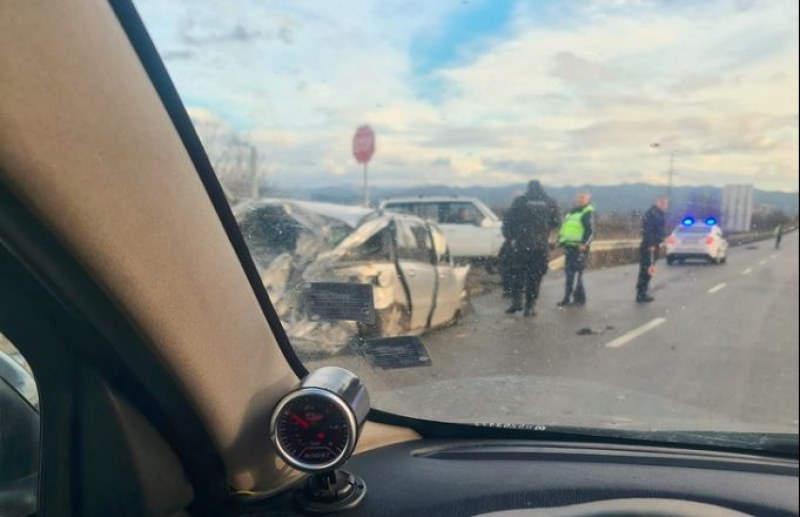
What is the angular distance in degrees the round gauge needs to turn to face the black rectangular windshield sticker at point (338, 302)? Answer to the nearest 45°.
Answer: approximately 135° to its right

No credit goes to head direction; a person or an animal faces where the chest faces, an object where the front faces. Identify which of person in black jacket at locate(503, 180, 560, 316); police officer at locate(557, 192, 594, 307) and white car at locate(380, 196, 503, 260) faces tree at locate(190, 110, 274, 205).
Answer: the police officer

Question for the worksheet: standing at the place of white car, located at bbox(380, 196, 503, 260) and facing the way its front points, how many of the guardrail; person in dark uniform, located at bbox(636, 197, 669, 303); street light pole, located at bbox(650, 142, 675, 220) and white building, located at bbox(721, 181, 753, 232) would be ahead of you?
4

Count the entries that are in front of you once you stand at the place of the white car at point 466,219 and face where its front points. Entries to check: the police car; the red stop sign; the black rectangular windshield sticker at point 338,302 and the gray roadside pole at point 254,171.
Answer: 1

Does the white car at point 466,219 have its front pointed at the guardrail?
yes

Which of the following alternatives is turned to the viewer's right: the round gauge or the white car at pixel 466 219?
the white car

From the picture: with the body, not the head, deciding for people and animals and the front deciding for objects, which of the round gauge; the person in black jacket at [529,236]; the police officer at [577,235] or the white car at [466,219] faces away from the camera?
the person in black jacket

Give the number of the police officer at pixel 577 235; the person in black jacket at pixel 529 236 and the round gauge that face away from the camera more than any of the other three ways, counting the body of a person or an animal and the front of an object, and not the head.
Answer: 1

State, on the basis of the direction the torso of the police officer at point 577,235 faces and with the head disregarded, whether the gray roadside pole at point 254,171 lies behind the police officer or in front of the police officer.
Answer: in front

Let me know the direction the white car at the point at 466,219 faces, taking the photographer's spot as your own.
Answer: facing to the right of the viewer

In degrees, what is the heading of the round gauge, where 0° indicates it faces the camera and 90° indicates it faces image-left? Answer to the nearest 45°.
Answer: approximately 45°

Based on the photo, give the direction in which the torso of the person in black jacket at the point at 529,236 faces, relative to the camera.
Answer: away from the camera

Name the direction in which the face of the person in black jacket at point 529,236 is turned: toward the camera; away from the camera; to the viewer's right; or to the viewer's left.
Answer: away from the camera
